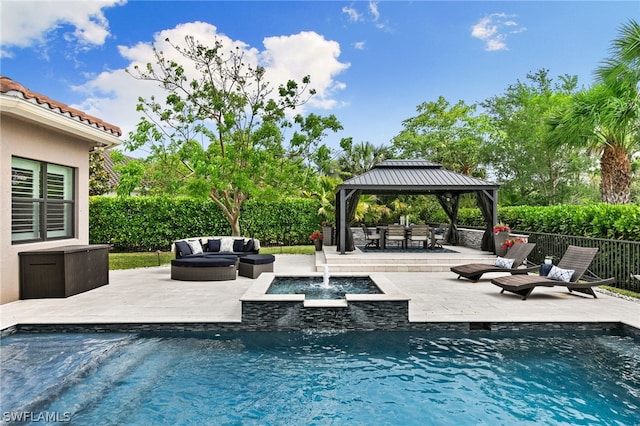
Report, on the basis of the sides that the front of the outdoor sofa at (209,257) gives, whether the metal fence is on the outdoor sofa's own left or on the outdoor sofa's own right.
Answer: on the outdoor sofa's own left

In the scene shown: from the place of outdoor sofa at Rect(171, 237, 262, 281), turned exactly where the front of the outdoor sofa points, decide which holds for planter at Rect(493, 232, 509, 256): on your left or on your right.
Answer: on your left

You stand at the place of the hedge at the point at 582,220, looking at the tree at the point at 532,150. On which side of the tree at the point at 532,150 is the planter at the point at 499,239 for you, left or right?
left

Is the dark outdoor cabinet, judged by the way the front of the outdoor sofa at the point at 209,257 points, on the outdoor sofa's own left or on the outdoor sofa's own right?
on the outdoor sofa's own right

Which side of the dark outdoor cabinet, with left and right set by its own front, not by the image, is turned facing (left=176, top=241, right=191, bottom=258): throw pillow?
left

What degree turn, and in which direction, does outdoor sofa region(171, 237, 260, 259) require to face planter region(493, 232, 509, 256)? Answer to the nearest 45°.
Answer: approximately 90° to its left

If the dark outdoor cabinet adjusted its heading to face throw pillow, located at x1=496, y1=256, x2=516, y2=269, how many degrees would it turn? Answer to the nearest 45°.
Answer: approximately 45° to its left

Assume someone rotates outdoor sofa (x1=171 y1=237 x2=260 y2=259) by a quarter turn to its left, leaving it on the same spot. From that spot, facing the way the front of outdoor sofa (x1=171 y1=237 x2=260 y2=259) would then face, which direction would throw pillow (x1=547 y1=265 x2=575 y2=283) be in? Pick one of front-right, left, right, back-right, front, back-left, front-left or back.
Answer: front-right

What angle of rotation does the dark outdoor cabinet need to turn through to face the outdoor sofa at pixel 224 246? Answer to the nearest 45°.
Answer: approximately 90° to its left

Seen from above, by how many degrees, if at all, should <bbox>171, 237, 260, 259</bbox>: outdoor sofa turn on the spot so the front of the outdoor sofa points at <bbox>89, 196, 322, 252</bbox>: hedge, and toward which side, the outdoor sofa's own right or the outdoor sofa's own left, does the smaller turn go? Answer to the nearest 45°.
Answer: approximately 180°

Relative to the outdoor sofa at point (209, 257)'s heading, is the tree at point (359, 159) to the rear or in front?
to the rear

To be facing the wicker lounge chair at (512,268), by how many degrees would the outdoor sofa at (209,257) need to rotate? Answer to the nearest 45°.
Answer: approximately 90° to its left

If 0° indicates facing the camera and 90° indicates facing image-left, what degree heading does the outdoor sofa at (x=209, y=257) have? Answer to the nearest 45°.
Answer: approximately 0°
